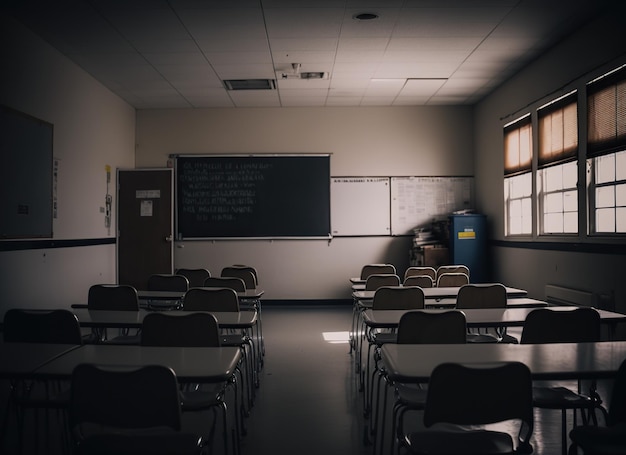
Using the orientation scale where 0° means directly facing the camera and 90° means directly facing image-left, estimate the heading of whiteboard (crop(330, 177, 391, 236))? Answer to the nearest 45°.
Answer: approximately 0°

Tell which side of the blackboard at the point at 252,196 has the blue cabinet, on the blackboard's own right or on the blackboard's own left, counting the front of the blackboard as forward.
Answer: on the blackboard's own left

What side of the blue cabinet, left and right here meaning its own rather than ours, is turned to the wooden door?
right

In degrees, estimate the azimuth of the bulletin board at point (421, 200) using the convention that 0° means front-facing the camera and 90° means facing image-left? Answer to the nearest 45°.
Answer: approximately 0°

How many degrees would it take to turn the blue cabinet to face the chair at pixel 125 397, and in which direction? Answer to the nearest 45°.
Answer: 0° — it already faces it

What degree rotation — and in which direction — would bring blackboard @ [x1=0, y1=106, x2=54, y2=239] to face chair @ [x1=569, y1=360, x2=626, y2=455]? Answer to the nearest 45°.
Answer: approximately 45° to its right

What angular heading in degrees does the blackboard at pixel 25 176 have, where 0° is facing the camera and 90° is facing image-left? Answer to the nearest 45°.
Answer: approximately 315°

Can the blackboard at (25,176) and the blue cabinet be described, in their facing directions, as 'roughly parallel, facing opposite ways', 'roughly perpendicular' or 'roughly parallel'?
roughly perpendicular

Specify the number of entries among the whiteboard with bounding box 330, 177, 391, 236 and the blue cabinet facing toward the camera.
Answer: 2

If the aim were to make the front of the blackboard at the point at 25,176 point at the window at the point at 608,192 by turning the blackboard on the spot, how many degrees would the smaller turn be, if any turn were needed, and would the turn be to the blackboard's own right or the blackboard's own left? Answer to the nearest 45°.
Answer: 0° — it already faces it

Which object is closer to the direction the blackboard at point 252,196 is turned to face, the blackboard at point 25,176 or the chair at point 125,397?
the chair
